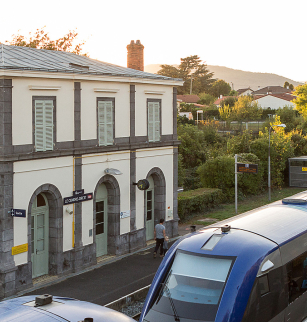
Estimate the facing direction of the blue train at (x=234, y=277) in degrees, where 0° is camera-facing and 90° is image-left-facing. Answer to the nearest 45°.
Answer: approximately 45°

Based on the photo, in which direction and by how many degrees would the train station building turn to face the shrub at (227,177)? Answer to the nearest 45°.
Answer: approximately 90° to its left

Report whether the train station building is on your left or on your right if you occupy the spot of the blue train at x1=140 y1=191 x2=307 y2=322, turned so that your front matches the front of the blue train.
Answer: on your right

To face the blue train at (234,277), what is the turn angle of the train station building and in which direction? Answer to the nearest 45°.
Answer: approximately 45° to its right

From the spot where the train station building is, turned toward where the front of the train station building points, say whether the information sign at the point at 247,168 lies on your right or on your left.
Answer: on your left

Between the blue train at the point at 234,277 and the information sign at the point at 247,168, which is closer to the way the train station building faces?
the blue train

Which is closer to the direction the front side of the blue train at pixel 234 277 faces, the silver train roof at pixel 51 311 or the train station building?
the silver train roof

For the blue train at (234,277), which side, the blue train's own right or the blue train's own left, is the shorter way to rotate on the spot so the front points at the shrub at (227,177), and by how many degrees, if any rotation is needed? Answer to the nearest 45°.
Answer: approximately 135° to the blue train's own right

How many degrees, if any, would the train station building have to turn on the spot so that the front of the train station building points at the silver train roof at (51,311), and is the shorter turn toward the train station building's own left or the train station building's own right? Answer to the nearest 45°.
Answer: approximately 45° to the train station building's own right

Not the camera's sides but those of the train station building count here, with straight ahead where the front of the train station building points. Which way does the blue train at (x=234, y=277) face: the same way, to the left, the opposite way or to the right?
to the right

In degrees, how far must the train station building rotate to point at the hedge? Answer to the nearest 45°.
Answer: approximately 90° to its left
